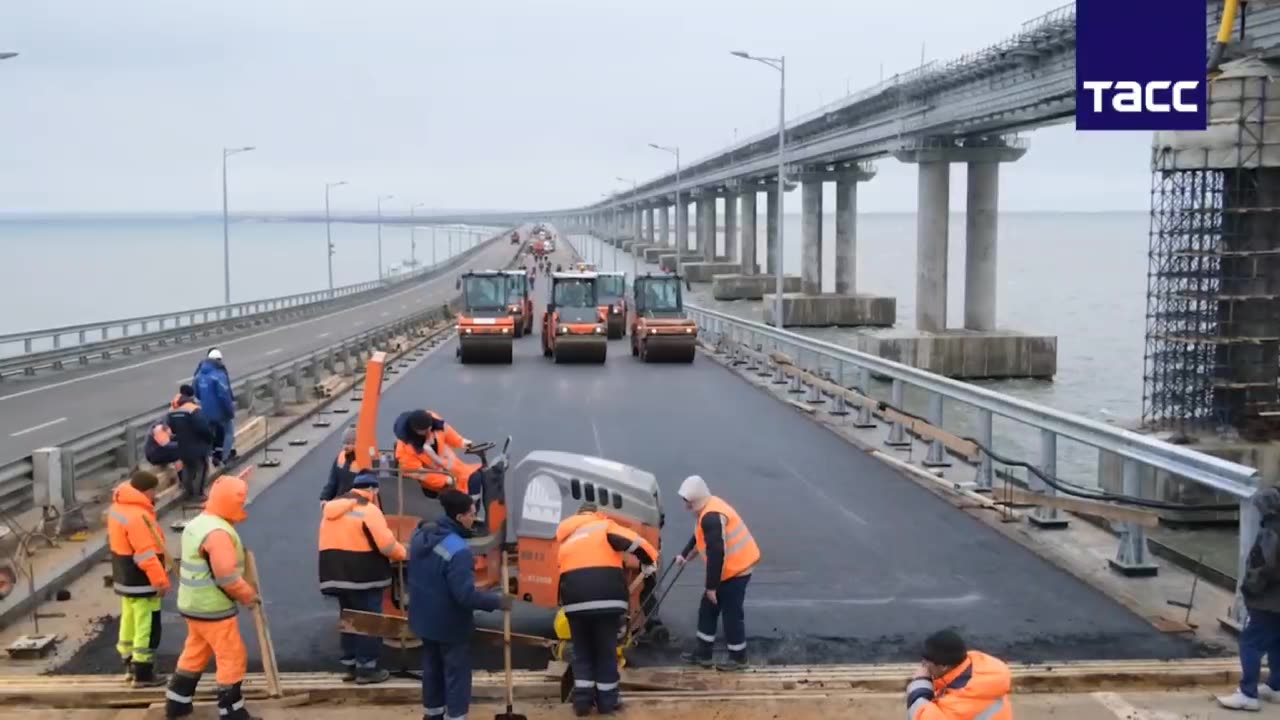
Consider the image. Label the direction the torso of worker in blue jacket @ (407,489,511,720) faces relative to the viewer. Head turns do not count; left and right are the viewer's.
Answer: facing away from the viewer and to the right of the viewer

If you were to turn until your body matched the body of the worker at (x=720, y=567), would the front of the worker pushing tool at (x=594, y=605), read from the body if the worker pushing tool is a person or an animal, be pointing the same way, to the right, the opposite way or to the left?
to the right

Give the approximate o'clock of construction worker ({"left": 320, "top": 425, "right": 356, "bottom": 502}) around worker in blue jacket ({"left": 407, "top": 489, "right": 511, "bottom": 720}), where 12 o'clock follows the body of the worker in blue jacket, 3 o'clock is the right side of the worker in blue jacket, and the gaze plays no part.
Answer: The construction worker is roughly at 10 o'clock from the worker in blue jacket.

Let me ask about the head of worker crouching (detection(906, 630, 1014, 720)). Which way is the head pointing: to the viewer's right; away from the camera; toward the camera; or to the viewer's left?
to the viewer's left

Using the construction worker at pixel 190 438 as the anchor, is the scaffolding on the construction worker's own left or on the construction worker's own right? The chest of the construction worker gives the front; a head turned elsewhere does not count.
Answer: on the construction worker's own right

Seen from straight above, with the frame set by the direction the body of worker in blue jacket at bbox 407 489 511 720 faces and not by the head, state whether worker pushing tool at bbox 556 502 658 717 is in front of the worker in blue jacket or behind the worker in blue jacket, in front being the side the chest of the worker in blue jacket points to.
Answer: in front

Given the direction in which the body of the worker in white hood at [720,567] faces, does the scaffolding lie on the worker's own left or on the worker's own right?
on the worker's own right

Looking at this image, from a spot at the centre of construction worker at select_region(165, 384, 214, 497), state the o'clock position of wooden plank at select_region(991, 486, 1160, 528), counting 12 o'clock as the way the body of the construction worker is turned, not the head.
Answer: The wooden plank is roughly at 4 o'clock from the construction worker.

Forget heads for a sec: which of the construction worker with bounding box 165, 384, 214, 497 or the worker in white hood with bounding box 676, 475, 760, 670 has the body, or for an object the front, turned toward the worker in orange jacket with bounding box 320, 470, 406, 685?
the worker in white hood

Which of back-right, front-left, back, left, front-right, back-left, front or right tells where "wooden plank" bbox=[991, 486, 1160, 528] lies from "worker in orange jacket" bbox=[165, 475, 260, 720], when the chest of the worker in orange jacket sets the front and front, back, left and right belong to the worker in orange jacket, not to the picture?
front-right

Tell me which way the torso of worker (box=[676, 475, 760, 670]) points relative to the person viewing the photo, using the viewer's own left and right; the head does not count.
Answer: facing to the left of the viewer

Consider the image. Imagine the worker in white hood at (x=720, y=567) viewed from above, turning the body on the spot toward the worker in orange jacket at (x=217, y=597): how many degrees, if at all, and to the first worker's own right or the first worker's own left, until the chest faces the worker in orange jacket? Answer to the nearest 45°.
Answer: approximately 45° to the first worker's own left

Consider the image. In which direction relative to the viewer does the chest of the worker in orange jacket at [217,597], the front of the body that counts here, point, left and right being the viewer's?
facing away from the viewer and to the right of the viewer

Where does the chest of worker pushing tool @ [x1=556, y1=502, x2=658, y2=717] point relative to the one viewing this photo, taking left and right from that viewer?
facing away from the viewer

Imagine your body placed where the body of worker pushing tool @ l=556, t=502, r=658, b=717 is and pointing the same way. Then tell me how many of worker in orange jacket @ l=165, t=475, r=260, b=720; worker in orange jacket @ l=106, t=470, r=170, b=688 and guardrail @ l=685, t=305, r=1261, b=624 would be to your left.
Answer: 2
